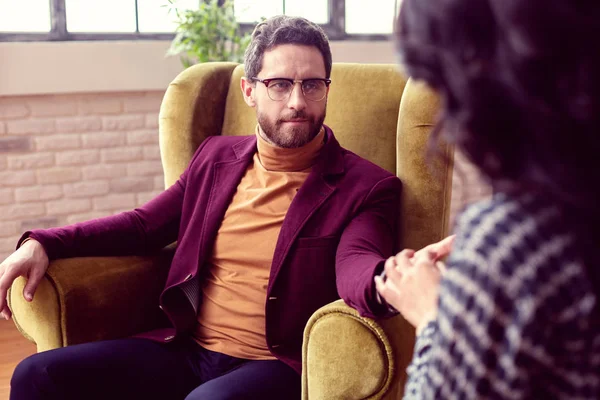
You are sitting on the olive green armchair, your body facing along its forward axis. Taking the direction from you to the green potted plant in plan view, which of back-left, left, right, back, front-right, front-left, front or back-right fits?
back-right

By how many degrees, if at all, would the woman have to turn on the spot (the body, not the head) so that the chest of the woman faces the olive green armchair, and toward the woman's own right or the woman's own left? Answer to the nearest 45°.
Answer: approximately 45° to the woman's own right

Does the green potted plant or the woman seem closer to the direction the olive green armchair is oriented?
the woman

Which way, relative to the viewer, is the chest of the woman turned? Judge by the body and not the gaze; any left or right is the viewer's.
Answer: facing away from the viewer and to the left of the viewer

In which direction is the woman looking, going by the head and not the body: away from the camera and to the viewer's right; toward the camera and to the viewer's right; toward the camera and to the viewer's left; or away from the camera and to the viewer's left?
away from the camera and to the viewer's left

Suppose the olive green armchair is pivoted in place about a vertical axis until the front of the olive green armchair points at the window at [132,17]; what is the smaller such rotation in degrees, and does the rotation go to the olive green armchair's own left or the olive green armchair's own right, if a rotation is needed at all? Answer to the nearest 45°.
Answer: approximately 135° to the olive green armchair's own right
